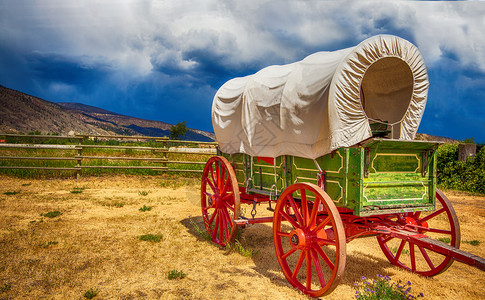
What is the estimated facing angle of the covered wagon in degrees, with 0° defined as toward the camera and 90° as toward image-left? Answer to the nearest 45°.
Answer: approximately 315°

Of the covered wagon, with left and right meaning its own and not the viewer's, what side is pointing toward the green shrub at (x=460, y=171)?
left
